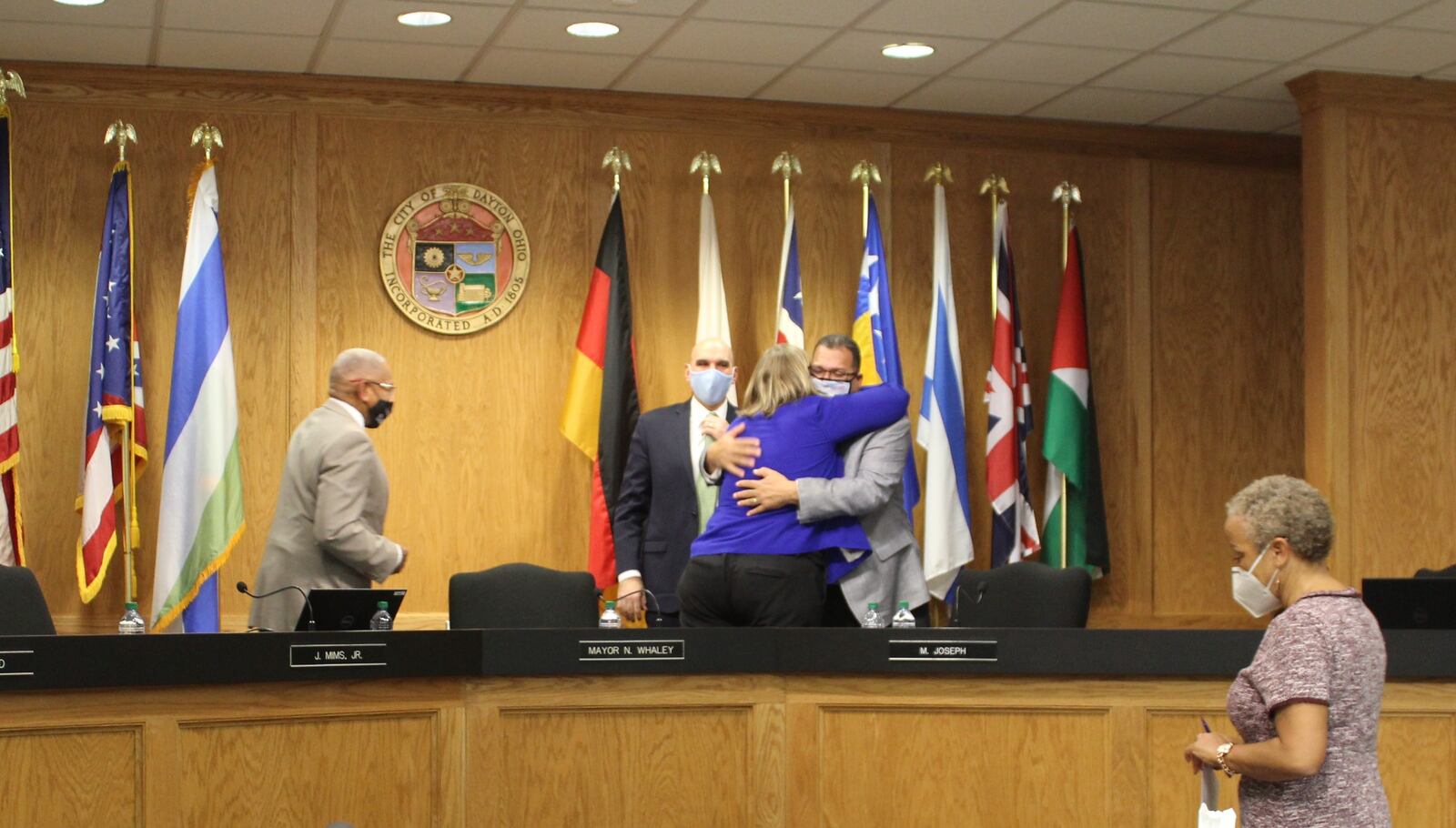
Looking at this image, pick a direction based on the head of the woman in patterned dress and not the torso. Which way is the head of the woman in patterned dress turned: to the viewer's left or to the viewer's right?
to the viewer's left

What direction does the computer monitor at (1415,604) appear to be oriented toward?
away from the camera

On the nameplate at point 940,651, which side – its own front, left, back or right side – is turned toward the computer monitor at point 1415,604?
left

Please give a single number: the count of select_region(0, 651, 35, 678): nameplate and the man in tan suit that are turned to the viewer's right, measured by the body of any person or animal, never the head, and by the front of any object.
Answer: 1

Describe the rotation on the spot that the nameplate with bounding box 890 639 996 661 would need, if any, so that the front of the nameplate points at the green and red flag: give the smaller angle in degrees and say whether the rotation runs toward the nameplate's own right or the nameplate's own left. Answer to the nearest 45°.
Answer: approximately 180°

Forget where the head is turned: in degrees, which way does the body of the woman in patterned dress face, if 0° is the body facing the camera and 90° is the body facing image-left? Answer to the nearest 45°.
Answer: approximately 90°

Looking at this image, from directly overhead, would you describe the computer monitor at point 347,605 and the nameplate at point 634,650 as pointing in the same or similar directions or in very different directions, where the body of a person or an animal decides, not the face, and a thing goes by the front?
very different directions

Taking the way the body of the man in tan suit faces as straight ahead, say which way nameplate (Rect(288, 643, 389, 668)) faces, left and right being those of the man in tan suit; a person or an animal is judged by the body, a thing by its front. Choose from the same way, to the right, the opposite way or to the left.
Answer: to the right
